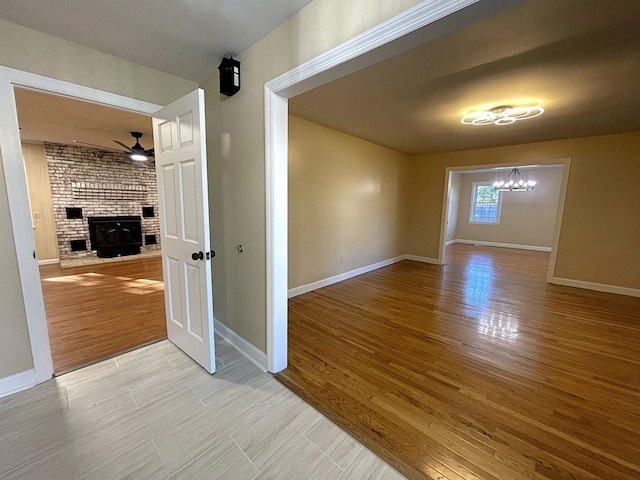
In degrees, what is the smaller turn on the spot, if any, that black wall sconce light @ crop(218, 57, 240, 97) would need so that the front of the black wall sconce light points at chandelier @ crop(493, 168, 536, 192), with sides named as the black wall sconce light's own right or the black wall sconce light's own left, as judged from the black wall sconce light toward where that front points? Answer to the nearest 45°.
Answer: approximately 135° to the black wall sconce light's own left

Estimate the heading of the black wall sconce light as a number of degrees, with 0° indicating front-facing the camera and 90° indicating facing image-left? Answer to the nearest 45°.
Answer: approximately 45°

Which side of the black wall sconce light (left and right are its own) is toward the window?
back

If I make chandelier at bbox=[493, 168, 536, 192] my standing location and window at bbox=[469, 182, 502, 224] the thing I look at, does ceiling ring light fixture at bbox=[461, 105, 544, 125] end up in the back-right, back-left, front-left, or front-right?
back-left
